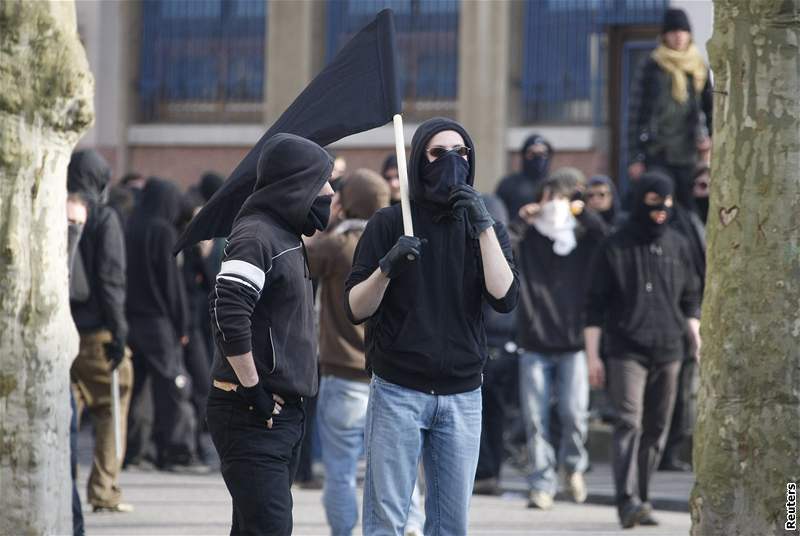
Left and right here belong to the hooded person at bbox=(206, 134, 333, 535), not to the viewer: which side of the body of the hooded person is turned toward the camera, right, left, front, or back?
right

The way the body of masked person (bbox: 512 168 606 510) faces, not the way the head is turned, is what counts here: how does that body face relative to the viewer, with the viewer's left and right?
facing the viewer

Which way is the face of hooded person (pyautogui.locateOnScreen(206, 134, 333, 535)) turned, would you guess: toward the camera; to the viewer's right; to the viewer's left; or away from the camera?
to the viewer's right

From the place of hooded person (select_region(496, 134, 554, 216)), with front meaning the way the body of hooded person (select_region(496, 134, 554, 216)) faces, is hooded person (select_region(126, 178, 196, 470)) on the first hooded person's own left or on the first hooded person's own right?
on the first hooded person's own right

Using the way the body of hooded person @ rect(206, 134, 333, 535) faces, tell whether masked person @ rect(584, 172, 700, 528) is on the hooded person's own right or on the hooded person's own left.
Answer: on the hooded person's own left

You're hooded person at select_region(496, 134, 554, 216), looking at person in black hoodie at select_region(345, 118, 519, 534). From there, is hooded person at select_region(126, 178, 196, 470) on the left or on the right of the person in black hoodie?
right

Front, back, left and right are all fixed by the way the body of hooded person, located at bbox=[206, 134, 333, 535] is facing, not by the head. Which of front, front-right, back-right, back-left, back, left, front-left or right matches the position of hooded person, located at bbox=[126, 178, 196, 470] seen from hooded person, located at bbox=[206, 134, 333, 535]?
left

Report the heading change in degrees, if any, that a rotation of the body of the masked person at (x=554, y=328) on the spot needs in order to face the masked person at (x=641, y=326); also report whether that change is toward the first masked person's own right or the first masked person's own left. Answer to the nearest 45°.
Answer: approximately 45° to the first masked person's own left

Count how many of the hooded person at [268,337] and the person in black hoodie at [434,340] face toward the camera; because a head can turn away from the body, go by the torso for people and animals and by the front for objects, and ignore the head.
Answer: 1

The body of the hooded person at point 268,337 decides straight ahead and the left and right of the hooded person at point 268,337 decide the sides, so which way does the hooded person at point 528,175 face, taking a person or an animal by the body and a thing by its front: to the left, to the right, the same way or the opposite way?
to the right

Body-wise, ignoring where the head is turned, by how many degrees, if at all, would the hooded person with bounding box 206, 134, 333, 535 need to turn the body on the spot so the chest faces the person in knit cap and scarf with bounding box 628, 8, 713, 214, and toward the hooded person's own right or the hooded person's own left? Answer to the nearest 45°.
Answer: approximately 45° to the hooded person's own left
